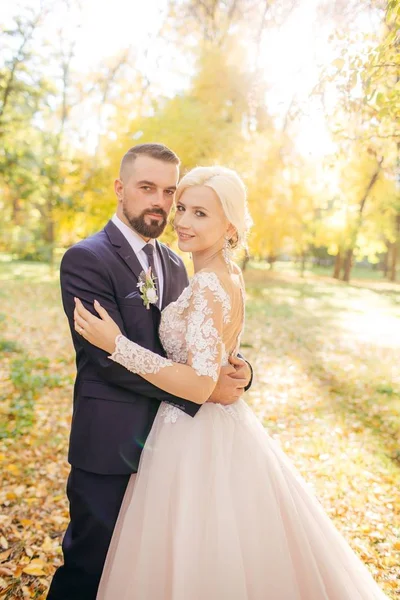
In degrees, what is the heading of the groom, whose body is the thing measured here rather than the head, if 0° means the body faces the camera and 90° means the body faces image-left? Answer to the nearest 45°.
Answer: approximately 315°

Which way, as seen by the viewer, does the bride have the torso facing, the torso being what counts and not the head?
to the viewer's left
